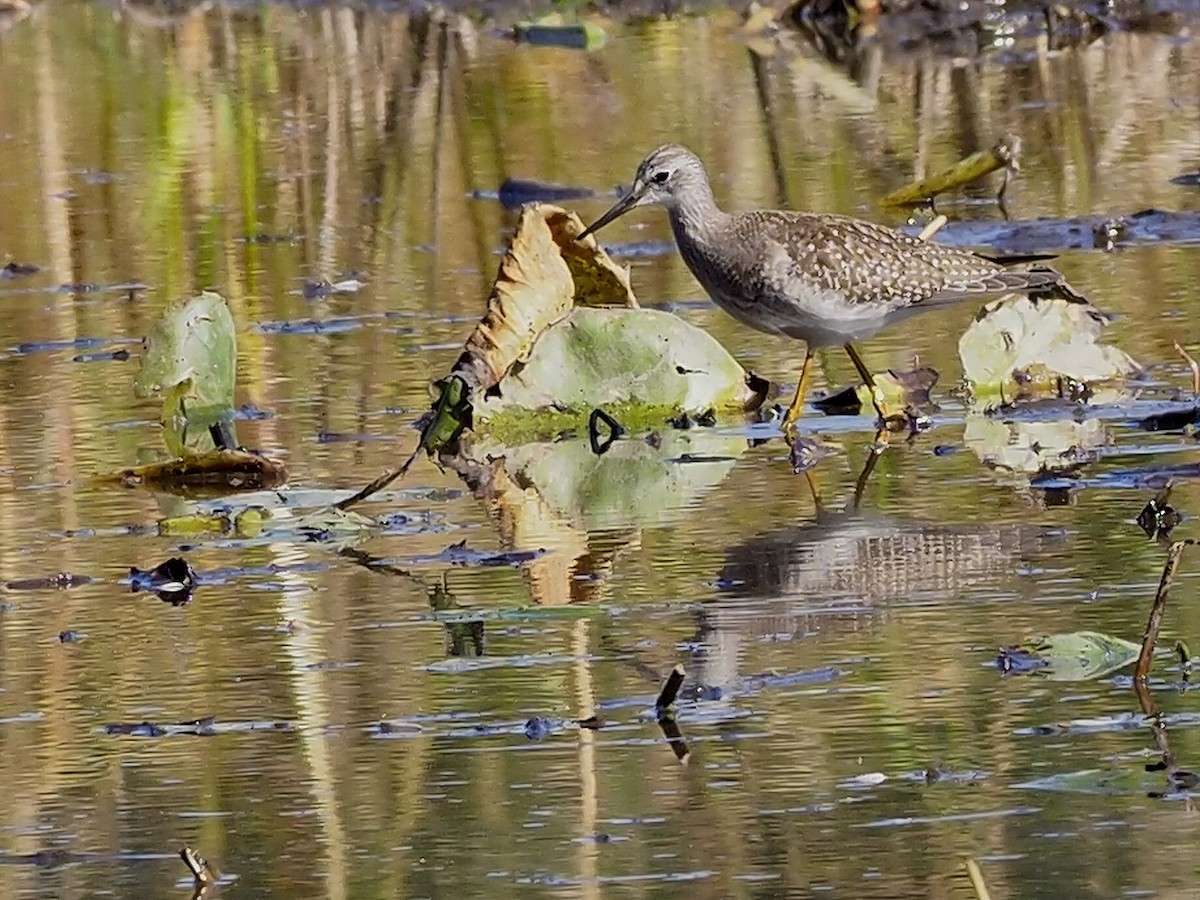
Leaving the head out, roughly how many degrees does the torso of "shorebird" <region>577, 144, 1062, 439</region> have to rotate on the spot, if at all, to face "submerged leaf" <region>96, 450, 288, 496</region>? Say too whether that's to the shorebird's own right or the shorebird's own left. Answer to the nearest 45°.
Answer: approximately 45° to the shorebird's own left

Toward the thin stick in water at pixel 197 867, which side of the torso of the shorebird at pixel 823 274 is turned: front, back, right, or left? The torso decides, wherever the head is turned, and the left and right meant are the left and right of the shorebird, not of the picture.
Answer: left

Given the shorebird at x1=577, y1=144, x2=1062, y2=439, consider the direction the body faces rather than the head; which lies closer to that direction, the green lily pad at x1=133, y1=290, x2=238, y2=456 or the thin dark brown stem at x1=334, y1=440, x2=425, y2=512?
the green lily pad

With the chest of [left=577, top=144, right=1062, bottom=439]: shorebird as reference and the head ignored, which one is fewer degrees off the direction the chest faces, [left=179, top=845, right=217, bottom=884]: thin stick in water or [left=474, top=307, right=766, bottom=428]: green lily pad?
the green lily pad

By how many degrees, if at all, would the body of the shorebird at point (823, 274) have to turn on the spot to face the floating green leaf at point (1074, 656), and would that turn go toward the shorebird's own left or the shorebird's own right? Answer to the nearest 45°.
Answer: approximately 90° to the shorebird's own left

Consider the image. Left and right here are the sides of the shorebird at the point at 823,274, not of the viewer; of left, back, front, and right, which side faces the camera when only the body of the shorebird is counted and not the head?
left

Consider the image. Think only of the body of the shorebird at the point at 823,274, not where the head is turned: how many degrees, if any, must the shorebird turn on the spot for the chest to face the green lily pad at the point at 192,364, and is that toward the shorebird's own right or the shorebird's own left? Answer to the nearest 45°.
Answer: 0° — it already faces it

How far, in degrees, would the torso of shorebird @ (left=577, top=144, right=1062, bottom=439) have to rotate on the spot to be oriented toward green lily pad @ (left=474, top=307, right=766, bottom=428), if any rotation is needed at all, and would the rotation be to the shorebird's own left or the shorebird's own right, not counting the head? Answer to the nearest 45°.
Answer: approximately 45° to the shorebird's own left

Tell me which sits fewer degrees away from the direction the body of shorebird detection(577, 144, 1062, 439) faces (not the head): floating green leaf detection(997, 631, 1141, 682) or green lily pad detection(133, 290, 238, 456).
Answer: the green lily pad

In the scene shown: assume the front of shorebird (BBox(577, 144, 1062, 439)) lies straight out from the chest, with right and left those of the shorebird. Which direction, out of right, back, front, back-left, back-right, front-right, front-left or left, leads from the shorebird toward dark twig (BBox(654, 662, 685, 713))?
left

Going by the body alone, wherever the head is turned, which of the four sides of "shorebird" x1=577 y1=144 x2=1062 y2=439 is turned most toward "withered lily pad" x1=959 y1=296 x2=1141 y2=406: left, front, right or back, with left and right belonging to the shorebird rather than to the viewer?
back
